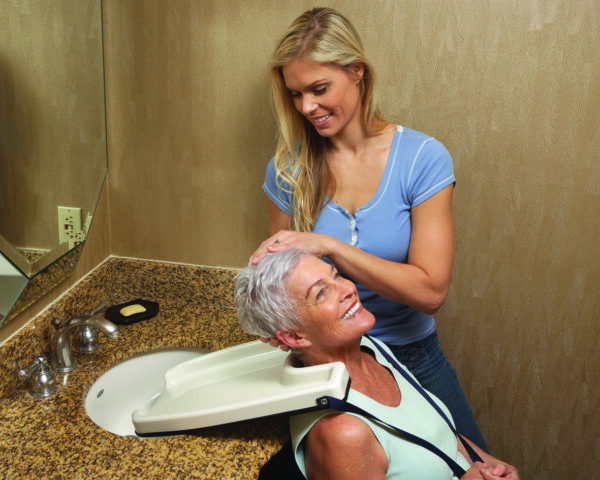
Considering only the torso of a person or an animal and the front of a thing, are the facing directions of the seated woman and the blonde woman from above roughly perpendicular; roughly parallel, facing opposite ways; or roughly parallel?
roughly perpendicular

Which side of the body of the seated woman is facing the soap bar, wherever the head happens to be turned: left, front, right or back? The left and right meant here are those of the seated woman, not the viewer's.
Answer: back

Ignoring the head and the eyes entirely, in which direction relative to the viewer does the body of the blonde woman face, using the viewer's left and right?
facing the viewer and to the left of the viewer

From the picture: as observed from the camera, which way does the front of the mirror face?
facing the viewer and to the right of the viewer

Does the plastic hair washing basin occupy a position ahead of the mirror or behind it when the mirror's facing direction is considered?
ahead
